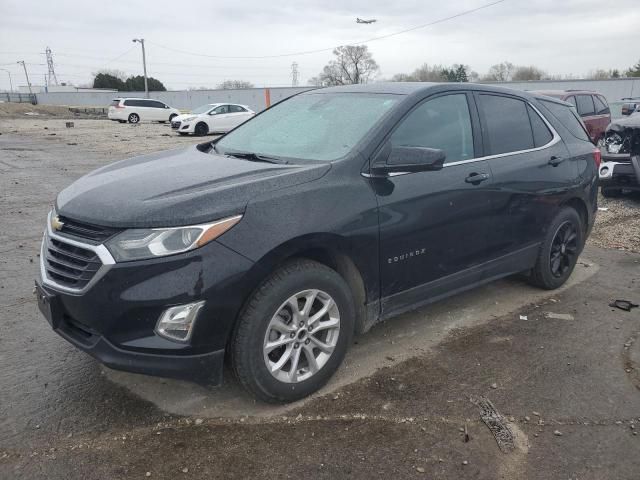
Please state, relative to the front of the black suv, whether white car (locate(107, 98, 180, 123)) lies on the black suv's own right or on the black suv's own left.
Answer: on the black suv's own right

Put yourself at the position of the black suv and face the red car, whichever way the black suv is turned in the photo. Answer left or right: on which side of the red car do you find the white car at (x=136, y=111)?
left

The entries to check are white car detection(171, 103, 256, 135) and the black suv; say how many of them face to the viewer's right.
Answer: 0

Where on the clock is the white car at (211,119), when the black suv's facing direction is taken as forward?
The white car is roughly at 4 o'clock from the black suv.

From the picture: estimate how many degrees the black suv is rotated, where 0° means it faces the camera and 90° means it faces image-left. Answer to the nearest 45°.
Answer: approximately 45°

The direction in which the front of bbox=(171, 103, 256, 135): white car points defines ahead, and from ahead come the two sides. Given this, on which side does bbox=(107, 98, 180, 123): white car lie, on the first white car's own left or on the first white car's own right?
on the first white car's own right

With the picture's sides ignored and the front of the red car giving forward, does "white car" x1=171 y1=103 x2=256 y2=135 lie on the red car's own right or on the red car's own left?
on the red car's own right

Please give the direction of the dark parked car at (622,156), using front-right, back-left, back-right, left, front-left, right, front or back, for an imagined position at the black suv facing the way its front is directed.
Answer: back
